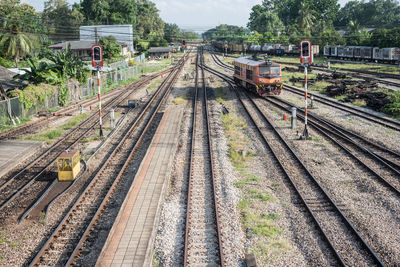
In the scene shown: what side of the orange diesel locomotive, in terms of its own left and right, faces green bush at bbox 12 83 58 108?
right

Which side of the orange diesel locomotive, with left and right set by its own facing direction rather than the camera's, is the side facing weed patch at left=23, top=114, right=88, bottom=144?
right

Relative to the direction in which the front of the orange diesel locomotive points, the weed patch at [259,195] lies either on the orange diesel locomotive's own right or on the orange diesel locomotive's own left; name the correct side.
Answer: on the orange diesel locomotive's own right

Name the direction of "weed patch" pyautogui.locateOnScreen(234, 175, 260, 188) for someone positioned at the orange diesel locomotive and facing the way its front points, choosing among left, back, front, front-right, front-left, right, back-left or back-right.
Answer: front-right

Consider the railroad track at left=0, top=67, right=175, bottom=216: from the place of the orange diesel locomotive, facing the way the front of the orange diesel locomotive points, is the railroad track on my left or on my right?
on my right

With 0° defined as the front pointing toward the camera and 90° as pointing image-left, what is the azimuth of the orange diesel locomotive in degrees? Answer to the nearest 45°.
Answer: approximately 315°

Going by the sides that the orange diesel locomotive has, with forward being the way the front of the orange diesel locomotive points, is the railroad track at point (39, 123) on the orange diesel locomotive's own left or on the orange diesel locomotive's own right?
on the orange diesel locomotive's own right
